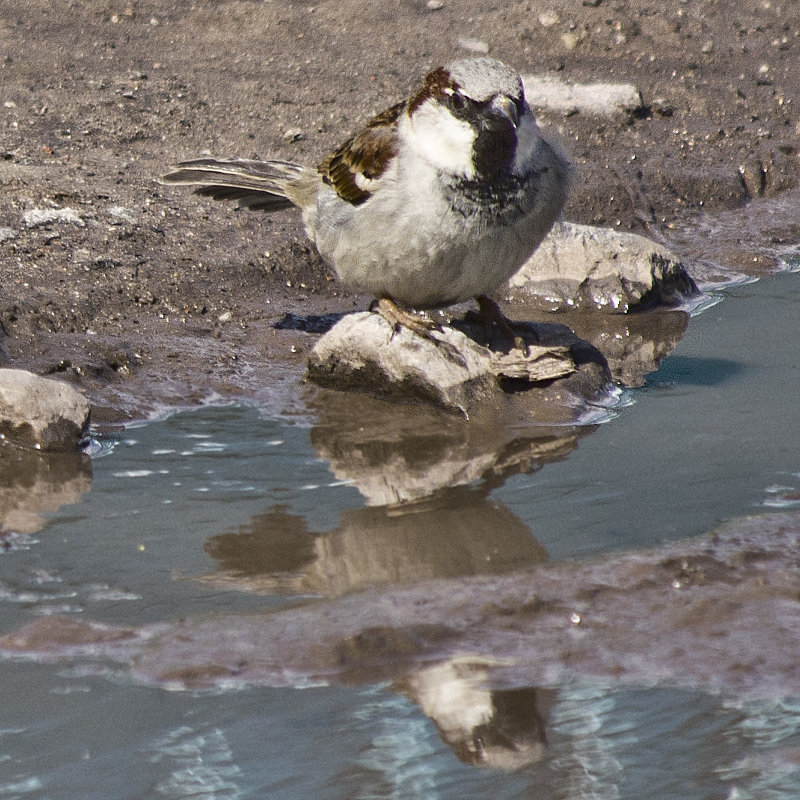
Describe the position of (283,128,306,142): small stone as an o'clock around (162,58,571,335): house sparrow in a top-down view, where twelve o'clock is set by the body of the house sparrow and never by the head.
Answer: The small stone is roughly at 7 o'clock from the house sparrow.

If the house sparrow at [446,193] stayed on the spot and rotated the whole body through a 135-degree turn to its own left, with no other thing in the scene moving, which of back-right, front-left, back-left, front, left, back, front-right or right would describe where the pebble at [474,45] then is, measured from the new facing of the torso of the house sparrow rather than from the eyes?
front

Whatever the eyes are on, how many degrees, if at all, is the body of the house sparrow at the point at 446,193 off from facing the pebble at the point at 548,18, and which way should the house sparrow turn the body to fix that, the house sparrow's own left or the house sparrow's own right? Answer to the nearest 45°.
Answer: approximately 135° to the house sparrow's own left

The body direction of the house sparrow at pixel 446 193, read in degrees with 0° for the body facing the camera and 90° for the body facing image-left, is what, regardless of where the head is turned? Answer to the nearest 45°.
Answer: approximately 315°

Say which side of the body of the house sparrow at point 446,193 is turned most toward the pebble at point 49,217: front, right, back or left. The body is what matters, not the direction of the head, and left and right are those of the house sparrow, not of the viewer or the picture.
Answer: back

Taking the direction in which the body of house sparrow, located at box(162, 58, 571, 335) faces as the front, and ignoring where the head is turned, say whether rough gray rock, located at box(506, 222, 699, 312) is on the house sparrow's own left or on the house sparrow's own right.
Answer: on the house sparrow's own left

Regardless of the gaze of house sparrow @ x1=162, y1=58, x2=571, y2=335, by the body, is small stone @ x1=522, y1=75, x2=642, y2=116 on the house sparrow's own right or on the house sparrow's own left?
on the house sparrow's own left

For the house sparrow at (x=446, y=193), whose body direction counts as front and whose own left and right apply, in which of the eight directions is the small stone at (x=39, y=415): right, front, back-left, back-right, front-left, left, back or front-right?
back-right

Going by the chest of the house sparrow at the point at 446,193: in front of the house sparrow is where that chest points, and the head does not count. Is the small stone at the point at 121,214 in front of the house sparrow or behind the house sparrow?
behind

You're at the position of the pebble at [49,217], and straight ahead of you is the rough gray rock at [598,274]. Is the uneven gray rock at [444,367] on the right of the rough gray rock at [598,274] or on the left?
right
